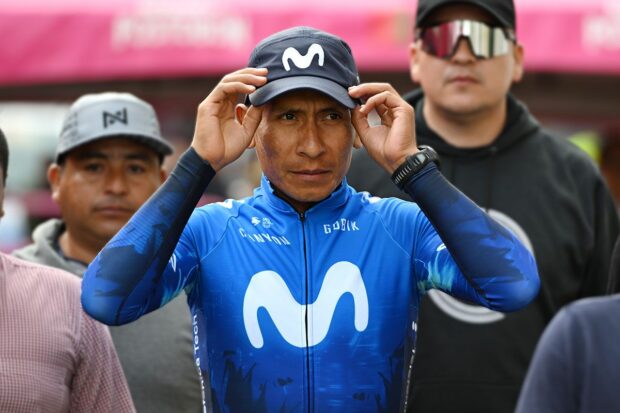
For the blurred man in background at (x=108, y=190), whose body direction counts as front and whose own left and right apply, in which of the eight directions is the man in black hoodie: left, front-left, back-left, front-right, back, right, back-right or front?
left

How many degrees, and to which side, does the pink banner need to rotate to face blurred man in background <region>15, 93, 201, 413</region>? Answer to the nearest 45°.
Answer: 0° — it already faces them

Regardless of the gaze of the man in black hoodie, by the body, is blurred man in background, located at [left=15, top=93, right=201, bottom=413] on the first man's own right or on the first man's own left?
on the first man's own right

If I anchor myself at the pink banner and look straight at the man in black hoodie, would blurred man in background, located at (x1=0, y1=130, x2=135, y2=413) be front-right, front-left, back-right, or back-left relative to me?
front-right

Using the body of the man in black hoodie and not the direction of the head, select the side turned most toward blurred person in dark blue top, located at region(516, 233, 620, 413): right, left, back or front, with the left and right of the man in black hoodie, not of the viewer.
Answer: front

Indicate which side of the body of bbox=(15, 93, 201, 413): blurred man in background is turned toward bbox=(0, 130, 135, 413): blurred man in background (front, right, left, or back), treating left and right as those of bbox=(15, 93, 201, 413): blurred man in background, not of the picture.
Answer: front

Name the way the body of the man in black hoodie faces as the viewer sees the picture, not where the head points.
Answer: toward the camera

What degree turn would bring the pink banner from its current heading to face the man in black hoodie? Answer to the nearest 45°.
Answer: approximately 45° to its left

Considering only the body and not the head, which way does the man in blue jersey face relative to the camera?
toward the camera

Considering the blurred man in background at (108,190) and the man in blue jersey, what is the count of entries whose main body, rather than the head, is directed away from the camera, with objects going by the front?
0
